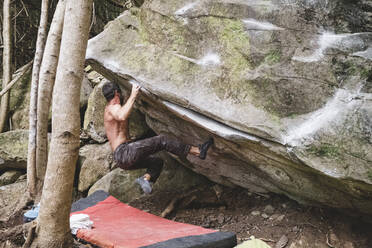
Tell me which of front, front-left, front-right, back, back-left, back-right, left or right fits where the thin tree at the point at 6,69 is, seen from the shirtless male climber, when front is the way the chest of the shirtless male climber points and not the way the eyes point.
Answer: left

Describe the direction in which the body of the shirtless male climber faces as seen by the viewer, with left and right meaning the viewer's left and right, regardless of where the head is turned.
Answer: facing away from the viewer and to the right of the viewer

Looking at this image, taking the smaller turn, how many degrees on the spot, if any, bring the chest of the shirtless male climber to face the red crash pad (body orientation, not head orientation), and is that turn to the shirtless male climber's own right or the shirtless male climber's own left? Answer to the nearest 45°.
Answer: approximately 135° to the shirtless male climber's own right

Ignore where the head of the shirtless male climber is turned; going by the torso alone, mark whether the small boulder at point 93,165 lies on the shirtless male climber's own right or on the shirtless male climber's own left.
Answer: on the shirtless male climber's own left

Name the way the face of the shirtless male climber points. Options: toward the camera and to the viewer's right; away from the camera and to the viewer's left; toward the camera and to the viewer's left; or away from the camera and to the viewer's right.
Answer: away from the camera and to the viewer's right

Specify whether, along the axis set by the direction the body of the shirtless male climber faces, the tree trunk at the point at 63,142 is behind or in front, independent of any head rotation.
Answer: behind

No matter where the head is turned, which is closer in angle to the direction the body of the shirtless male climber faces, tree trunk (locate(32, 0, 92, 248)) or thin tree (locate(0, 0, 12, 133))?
the thin tree
